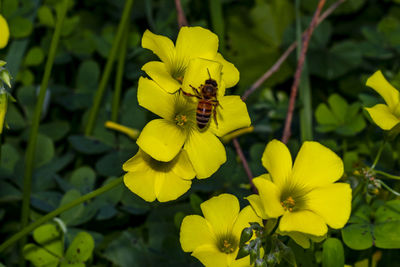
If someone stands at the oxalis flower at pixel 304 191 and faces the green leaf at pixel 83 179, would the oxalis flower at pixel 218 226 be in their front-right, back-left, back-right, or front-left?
front-left

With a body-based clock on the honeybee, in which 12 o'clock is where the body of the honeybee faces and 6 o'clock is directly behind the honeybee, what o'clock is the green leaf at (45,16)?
The green leaf is roughly at 11 o'clock from the honeybee.

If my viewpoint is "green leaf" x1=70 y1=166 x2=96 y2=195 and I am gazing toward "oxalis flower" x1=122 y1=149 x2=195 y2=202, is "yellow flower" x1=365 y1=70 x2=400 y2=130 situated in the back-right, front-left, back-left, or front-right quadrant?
front-left

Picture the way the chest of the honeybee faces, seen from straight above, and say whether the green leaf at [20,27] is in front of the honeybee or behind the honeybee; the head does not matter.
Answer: in front

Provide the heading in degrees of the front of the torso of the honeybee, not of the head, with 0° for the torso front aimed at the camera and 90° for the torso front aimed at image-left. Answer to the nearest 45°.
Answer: approximately 180°

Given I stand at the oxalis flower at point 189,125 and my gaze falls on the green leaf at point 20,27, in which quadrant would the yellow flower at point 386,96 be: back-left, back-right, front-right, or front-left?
back-right

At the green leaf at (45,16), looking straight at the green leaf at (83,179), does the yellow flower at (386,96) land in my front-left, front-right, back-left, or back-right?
front-left
